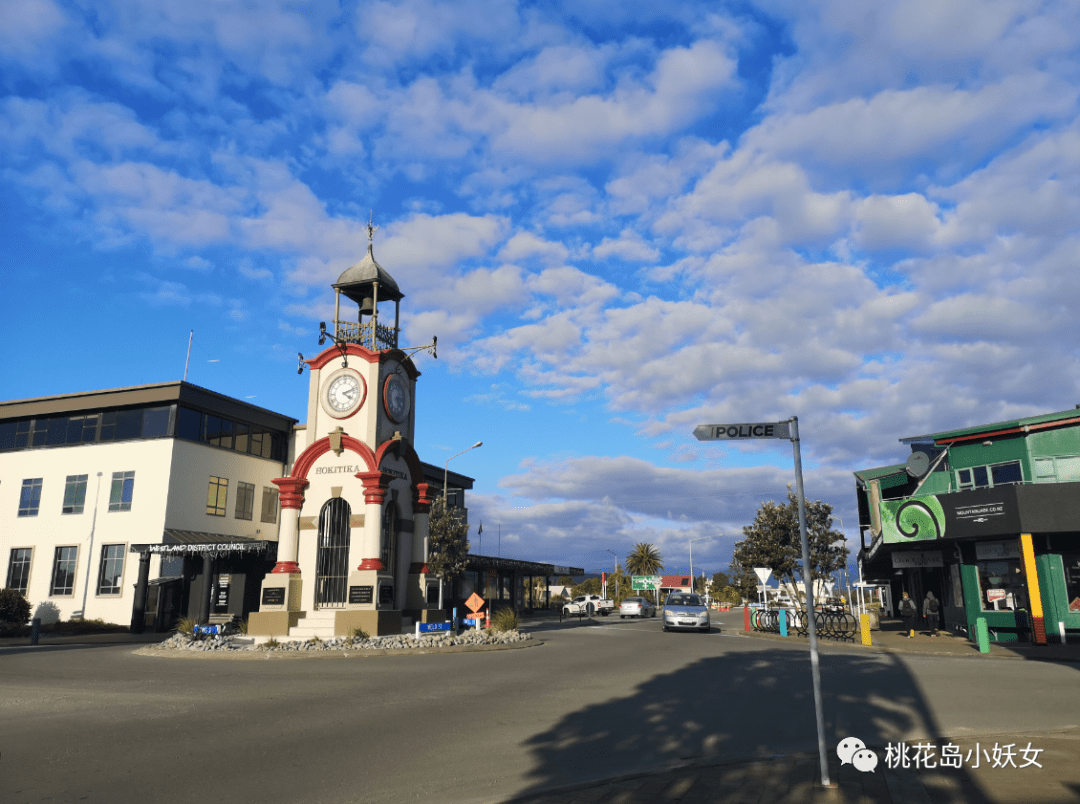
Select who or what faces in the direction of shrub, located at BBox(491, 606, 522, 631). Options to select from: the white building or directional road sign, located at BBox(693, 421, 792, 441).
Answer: the white building

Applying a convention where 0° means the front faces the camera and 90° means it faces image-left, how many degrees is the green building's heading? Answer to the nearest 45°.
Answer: approximately 45°

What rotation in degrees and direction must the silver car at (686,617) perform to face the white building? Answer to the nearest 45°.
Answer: approximately 90° to its right

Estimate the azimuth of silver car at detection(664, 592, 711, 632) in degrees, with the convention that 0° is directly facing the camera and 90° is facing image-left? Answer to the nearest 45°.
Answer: approximately 0°

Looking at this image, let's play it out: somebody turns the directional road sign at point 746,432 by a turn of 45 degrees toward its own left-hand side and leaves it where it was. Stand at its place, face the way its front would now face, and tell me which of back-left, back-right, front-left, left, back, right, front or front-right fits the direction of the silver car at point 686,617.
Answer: back-left

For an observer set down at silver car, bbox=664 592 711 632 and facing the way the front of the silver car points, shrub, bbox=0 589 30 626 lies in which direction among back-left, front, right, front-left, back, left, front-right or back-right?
right

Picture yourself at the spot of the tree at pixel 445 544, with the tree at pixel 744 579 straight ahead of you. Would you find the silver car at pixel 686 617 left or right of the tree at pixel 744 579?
right

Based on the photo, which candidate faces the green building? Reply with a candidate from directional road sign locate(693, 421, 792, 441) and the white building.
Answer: the white building

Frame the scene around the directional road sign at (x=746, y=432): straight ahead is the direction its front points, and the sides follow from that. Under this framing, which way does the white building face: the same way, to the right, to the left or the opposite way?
to the left

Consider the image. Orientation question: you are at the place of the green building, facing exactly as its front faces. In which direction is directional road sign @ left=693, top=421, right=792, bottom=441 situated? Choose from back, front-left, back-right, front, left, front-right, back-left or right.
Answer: front-left

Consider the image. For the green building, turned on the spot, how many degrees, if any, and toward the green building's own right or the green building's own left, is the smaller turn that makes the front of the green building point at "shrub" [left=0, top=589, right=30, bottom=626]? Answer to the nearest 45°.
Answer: approximately 45° to the green building's own right

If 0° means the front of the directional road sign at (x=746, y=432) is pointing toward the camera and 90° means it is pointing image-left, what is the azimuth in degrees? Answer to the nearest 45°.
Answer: approximately 0°

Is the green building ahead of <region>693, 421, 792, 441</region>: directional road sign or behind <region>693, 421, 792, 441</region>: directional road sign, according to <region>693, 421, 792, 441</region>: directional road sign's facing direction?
behind

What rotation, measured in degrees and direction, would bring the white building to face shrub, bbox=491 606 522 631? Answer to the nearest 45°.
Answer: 0° — it already faces it
